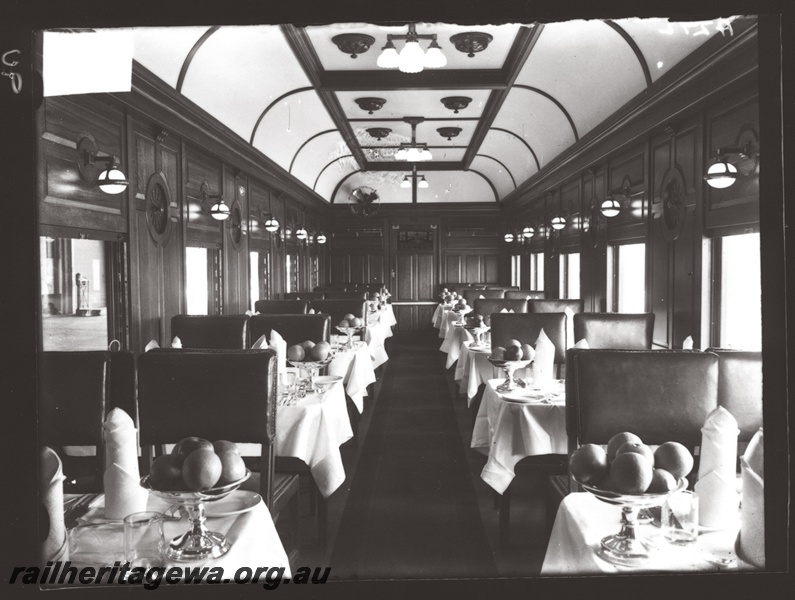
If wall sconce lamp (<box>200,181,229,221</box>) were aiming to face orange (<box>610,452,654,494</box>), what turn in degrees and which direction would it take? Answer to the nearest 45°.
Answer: approximately 90° to its right

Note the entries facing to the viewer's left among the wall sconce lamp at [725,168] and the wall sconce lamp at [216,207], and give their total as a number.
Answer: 1

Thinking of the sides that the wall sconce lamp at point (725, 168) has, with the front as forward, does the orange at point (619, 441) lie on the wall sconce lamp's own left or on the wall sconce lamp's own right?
on the wall sconce lamp's own left

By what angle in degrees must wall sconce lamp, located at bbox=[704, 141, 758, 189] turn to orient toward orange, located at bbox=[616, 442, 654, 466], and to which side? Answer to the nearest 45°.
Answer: approximately 90° to its left

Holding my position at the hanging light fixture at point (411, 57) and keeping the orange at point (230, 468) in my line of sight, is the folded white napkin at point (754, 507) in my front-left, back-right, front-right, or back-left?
front-left

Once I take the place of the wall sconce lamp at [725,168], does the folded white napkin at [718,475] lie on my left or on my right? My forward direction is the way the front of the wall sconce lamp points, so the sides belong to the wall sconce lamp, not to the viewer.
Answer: on my left

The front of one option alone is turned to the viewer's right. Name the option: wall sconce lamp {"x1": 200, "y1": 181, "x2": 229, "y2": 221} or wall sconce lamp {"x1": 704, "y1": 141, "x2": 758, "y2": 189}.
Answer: wall sconce lamp {"x1": 200, "y1": 181, "x2": 229, "y2": 221}

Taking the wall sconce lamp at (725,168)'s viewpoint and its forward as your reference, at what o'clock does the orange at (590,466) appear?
The orange is roughly at 9 o'clock from the wall sconce lamp.

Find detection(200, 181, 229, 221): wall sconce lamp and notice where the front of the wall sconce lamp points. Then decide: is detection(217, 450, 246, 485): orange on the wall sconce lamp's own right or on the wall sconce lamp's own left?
on the wall sconce lamp's own right

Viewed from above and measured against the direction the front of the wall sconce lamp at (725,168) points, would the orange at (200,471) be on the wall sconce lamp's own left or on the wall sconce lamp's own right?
on the wall sconce lamp's own left

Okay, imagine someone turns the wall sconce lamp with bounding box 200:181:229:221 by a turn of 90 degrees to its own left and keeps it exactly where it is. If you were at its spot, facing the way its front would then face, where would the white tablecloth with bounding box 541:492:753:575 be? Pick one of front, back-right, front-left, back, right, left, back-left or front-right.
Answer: back

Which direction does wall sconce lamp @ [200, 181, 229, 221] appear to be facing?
to the viewer's right

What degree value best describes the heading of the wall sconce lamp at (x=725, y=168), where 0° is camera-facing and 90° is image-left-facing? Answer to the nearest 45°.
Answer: approximately 90°

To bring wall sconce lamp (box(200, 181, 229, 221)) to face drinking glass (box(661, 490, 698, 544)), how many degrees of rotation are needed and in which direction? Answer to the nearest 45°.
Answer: approximately 90° to its right

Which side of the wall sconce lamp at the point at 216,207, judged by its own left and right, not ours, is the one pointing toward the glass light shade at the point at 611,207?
front

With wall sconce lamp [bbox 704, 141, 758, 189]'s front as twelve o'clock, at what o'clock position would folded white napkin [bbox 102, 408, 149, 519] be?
The folded white napkin is roughly at 10 o'clock from the wall sconce lamp.
